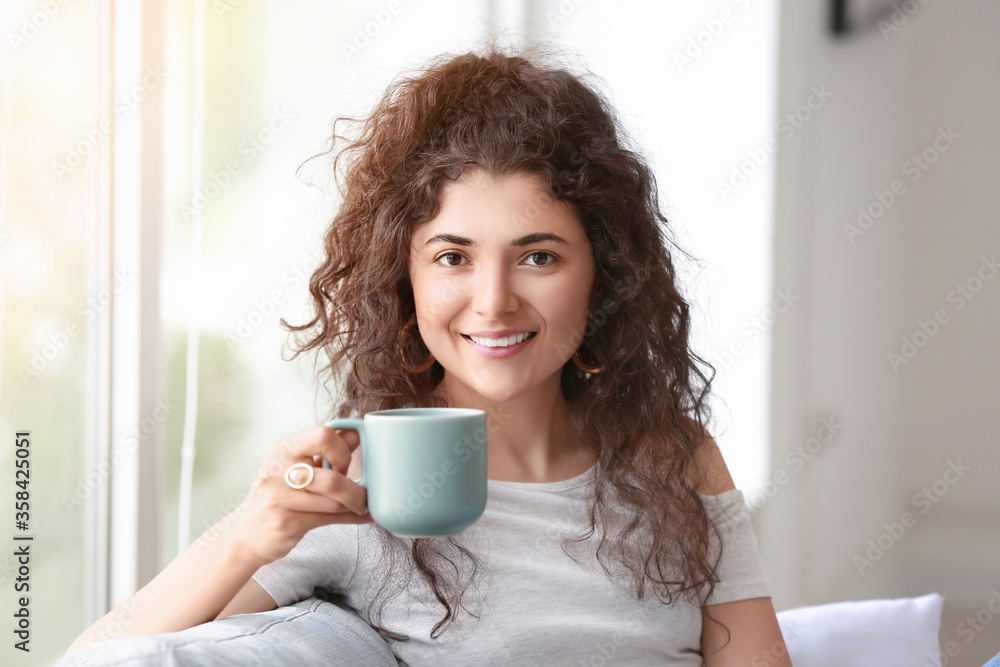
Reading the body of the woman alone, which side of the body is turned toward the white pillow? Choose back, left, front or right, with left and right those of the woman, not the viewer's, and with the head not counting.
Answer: left

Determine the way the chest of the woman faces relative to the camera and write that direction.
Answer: toward the camera
